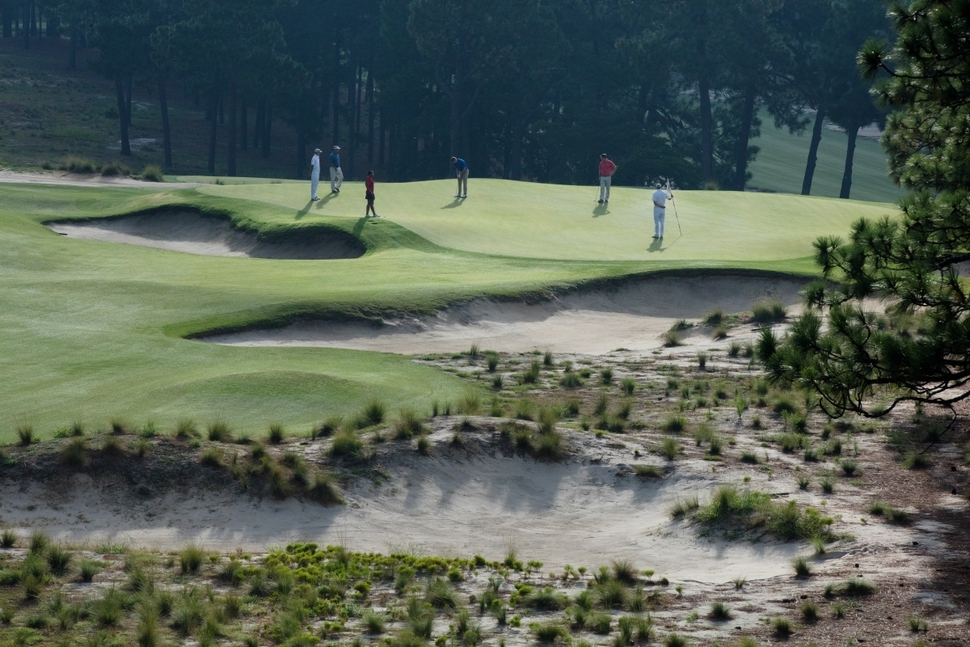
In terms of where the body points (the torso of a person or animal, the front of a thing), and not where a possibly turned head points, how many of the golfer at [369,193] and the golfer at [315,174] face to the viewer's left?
0

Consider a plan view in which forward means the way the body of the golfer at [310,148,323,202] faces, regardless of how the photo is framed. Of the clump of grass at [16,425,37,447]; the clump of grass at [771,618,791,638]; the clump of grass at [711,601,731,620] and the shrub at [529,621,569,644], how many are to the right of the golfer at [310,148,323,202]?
4

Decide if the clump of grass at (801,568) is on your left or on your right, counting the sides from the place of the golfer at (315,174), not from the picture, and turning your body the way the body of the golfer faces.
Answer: on your right

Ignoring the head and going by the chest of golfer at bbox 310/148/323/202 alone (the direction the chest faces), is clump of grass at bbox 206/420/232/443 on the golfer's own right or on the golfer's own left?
on the golfer's own right

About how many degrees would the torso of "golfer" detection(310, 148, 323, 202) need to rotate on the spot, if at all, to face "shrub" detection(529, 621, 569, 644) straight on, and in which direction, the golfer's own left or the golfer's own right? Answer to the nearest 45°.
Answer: approximately 90° to the golfer's own right

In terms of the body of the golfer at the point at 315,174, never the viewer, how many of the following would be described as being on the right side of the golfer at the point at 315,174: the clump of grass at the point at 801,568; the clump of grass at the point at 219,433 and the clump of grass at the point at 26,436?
3

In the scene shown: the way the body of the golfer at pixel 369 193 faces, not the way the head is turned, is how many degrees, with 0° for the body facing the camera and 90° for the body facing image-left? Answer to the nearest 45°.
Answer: approximately 315°

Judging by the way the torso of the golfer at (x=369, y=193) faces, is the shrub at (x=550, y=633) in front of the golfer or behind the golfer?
in front

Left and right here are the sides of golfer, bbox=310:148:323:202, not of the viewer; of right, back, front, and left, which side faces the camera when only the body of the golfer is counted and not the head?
right

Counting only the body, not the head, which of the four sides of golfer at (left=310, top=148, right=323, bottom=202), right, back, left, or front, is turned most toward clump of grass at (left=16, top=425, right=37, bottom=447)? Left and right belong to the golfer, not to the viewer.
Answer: right

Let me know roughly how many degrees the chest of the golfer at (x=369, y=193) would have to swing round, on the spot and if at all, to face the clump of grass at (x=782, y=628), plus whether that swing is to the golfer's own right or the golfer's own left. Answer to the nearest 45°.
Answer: approximately 45° to the golfer's own right

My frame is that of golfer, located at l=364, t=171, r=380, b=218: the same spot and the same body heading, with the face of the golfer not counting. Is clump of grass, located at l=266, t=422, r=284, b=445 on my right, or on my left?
on my right

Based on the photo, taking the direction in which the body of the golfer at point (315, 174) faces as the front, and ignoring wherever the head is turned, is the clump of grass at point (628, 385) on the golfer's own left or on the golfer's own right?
on the golfer's own right
